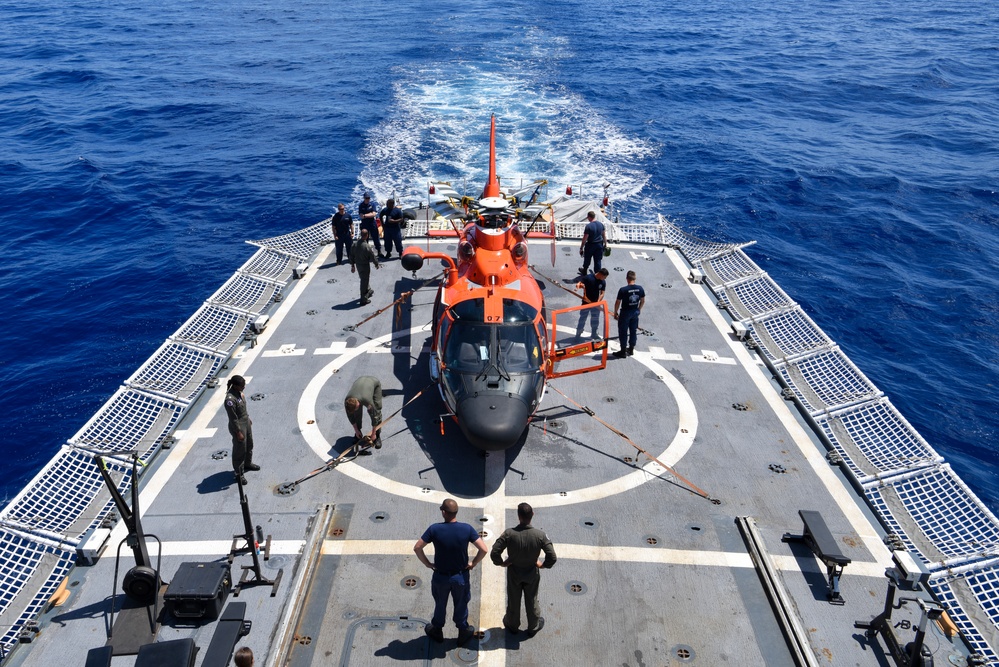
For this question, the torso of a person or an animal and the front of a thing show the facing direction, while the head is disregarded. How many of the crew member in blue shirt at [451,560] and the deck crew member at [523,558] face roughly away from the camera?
2

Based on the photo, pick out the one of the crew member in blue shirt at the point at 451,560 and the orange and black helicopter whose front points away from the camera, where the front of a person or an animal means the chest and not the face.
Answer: the crew member in blue shirt

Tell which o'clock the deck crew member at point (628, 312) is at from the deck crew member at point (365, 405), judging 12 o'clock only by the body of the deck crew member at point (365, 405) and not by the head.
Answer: the deck crew member at point (628, 312) is roughly at 7 o'clock from the deck crew member at point (365, 405).

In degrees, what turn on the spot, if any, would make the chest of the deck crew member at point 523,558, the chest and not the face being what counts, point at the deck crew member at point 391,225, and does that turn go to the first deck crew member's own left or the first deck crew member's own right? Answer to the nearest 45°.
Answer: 0° — they already face them

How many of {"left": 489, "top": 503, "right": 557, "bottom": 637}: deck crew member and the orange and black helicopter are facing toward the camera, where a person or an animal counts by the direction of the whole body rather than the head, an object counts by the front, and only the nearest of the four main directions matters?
1

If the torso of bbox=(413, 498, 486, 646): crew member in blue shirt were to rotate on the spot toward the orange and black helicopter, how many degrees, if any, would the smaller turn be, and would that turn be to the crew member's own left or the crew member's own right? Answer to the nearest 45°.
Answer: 0° — they already face it

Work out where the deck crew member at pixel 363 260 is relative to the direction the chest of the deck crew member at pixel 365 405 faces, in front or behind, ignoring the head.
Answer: behind

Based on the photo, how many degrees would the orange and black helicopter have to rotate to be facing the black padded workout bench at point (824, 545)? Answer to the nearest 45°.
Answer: approximately 45° to its left

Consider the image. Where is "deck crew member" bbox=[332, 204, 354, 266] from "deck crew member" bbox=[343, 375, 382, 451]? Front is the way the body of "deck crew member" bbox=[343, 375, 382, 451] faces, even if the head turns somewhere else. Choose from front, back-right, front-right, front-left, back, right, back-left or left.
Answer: back-right

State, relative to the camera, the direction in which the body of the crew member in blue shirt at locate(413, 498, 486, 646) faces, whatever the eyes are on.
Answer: away from the camera

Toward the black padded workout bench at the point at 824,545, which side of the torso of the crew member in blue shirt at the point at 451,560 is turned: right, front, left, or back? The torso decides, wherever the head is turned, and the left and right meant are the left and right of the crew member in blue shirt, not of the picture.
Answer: right

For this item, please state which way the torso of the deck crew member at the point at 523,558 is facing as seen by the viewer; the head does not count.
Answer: away from the camera

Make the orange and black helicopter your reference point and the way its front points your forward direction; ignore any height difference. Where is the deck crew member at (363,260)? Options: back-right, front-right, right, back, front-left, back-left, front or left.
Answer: back-right

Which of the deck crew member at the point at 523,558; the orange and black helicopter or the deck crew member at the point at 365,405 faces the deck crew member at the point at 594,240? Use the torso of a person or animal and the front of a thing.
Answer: the deck crew member at the point at 523,558

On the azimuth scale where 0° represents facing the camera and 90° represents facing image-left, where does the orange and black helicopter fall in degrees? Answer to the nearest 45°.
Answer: approximately 0°
